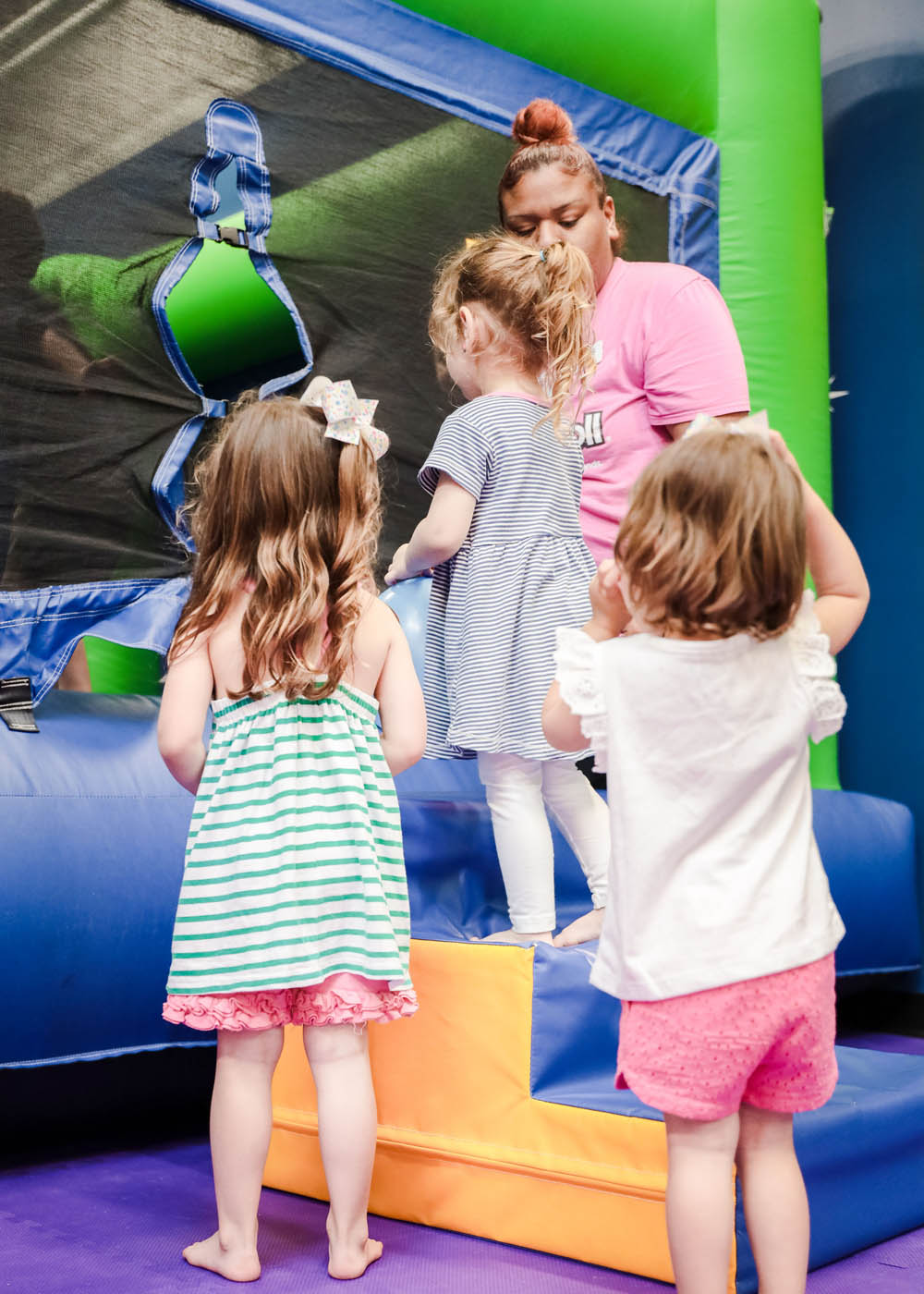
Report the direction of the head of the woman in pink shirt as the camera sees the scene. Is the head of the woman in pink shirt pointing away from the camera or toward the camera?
toward the camera

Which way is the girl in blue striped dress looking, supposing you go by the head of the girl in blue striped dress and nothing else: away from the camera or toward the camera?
away from the camera

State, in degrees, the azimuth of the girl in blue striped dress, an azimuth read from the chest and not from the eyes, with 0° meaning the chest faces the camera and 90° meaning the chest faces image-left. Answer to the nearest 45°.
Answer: approximately 135°

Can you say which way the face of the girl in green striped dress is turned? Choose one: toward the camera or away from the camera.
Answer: away from the camera

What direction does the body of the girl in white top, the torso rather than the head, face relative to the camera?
away from the camera

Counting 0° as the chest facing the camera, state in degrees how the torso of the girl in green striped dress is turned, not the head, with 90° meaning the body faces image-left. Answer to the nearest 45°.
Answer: approximately 180°

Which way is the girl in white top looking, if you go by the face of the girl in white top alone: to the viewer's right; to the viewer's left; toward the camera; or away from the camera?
away from the camera

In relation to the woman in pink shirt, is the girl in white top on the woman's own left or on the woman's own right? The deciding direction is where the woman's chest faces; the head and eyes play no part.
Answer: on the woman's own left

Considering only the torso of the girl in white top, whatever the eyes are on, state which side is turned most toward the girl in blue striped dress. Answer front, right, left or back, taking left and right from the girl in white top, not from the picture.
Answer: front

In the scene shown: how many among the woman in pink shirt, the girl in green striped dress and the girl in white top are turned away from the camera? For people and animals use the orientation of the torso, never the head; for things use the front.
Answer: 2

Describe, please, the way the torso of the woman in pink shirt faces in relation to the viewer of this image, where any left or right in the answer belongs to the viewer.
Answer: facing the viewer and to the left of the viewer

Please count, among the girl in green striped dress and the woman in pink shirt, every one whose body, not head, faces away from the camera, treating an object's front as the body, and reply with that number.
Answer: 1

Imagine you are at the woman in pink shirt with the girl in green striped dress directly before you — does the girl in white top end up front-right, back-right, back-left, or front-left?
front-left
